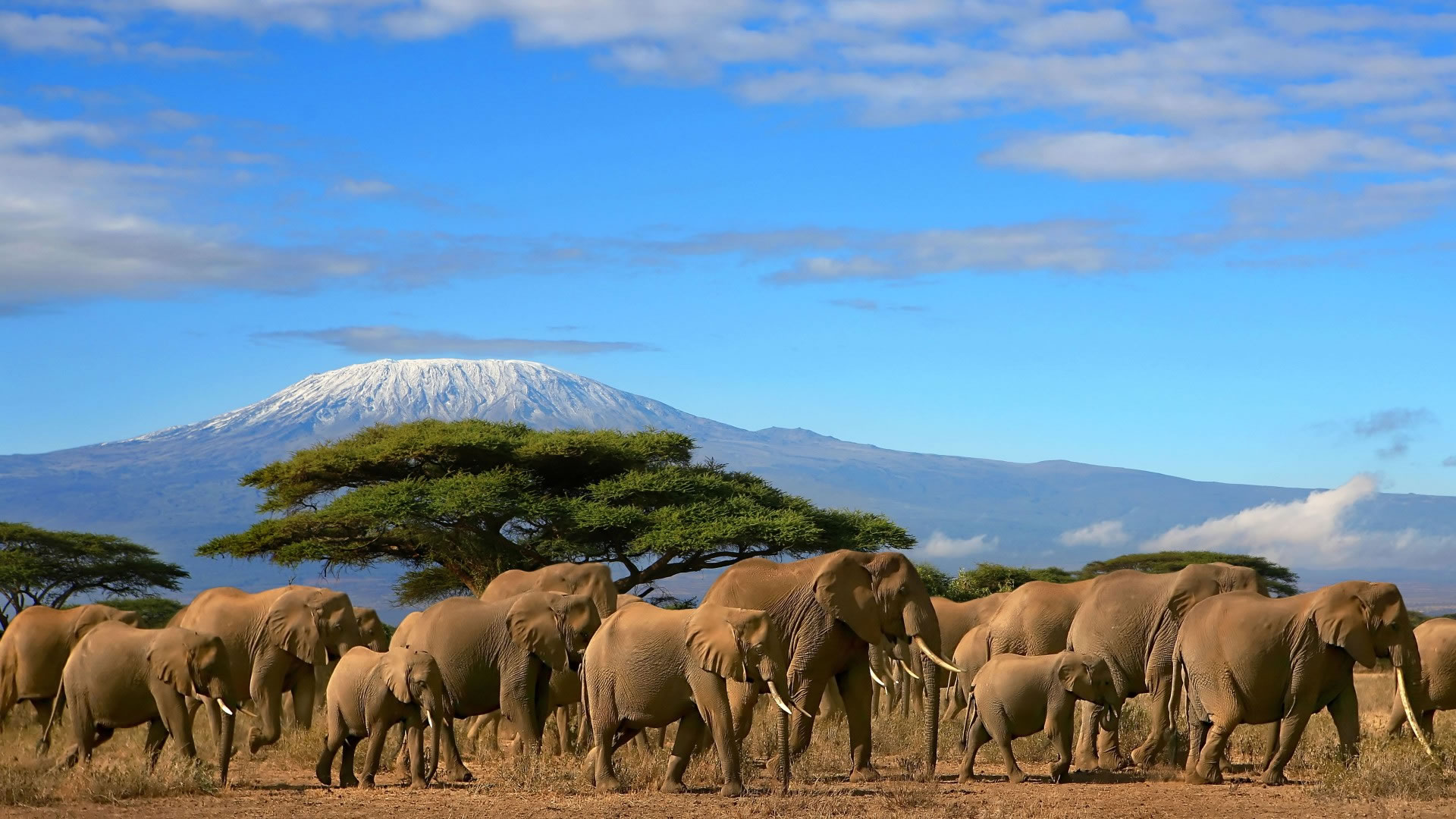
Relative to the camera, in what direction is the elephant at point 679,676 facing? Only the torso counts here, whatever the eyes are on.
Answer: to the viewer's right

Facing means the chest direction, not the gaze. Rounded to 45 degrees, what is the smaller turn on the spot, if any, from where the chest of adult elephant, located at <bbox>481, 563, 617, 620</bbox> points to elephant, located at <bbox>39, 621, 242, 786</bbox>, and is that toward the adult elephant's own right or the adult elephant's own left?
approximately 135° to the adult elephant's own right

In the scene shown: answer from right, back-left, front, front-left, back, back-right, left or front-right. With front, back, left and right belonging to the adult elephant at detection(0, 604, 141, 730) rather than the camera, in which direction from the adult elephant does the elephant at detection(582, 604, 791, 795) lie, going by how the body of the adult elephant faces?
front-right

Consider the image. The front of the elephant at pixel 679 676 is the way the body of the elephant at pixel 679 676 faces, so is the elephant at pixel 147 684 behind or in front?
behind

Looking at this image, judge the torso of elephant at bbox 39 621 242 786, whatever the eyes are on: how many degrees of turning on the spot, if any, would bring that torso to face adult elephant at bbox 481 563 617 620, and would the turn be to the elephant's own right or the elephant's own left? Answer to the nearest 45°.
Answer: approximately 45° to the elephant's own left

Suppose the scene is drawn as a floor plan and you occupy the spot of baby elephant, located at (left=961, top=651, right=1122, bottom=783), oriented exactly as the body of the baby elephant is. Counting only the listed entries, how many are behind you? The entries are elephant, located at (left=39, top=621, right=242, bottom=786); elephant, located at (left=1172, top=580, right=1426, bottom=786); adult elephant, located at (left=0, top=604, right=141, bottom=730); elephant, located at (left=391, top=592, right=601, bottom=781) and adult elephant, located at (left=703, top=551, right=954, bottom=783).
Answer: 4

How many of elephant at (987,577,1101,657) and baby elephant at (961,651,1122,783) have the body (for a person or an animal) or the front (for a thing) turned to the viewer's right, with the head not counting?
2

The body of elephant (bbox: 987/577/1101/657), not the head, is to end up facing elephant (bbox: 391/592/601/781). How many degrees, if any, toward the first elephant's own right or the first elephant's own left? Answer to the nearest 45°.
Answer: approximately 135° to the first elephant's own right

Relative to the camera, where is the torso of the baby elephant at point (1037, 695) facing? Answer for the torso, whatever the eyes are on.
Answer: to the viewer's right
